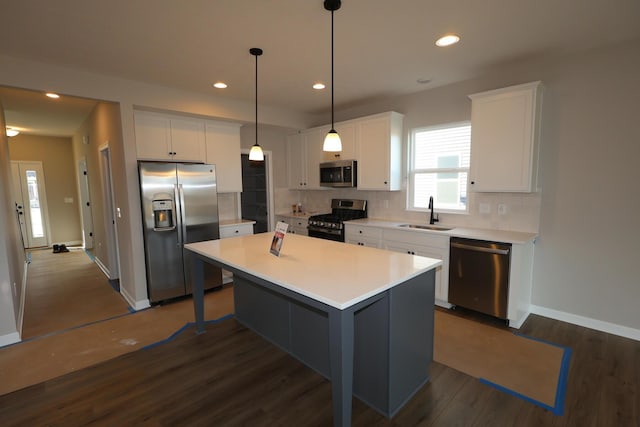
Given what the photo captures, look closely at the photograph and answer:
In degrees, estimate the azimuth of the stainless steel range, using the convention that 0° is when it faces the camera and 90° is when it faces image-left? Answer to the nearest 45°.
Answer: approximately 45°

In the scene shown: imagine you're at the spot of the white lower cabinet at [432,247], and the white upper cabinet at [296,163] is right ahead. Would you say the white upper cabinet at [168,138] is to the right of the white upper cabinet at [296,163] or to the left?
left

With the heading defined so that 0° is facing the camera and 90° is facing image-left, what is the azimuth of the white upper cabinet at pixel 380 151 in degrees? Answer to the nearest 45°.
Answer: approximately 45°

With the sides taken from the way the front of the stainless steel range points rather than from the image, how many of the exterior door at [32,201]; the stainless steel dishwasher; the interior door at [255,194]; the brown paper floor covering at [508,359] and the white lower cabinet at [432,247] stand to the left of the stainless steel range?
3
